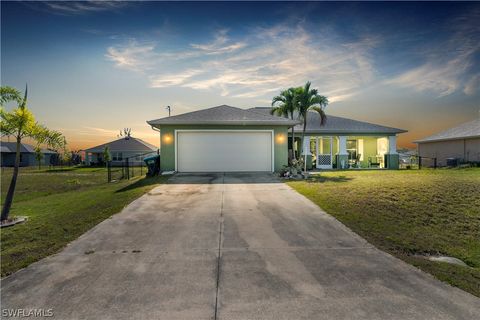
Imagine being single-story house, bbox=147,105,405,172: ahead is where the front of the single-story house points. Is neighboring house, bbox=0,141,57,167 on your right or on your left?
on your right

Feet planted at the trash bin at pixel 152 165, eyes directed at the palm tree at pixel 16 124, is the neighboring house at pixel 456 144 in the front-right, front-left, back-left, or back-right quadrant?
back-left

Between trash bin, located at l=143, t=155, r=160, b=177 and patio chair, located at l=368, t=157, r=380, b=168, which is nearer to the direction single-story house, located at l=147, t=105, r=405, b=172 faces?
the trash bin

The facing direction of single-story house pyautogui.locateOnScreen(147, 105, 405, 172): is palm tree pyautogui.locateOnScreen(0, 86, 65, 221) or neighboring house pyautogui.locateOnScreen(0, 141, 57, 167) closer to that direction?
the palm tree

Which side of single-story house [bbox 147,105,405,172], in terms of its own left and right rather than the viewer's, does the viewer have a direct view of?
front

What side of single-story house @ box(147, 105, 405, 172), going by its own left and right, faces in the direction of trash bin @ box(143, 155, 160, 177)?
right

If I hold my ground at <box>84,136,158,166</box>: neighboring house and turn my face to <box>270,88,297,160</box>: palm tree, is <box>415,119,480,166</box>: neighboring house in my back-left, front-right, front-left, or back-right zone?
front-left

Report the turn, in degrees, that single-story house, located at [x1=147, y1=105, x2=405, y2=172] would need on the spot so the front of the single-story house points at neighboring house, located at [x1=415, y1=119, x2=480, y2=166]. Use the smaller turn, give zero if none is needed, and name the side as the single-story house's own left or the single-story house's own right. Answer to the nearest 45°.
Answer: approximately 135° to the single-story house's own left

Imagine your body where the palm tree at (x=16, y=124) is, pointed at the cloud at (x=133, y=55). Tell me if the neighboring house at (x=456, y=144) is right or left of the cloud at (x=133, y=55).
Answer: right
